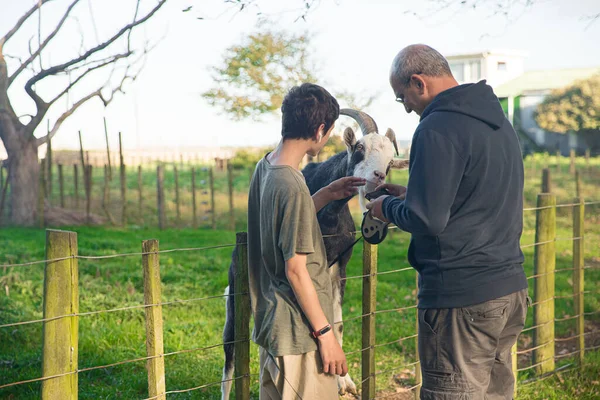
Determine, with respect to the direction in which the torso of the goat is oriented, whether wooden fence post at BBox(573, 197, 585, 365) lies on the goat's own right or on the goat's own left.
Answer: on the goat's own left

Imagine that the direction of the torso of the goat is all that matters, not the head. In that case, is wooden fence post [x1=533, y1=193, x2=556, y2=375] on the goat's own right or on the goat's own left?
on the goat's own left

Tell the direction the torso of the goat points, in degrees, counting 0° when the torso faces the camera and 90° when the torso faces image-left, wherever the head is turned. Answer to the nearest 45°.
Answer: approximately 315°

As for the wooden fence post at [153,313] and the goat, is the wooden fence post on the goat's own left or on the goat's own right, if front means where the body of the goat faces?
on the goat's own right

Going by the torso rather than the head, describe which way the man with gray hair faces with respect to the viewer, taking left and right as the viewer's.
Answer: facing away from the viewer and to the left of the viewer

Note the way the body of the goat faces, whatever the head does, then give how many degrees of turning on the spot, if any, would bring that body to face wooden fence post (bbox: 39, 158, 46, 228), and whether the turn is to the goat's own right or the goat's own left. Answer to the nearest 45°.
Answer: approximately 180°

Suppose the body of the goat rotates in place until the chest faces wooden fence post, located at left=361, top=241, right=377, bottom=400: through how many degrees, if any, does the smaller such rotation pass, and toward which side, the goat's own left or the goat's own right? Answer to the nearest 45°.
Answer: approximately 45° to the goat's own right

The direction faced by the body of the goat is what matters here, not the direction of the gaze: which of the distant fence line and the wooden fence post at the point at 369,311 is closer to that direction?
the wooden fence post
